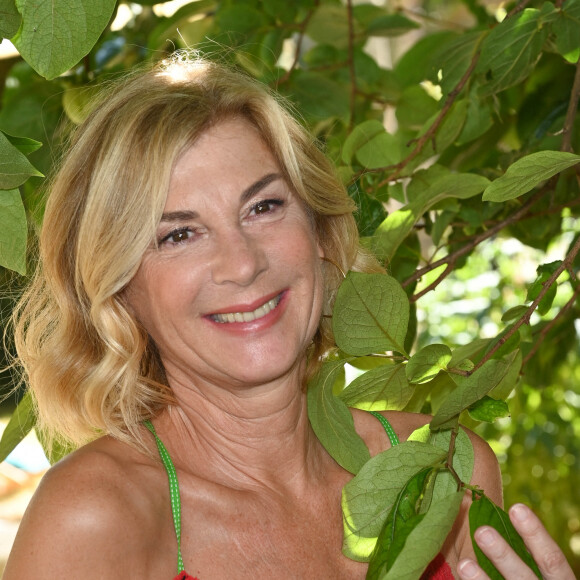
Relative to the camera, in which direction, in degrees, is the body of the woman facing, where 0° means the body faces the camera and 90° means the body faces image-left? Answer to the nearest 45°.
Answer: approximately 0°

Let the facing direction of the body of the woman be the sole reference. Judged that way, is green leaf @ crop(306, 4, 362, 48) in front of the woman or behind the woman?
behind
